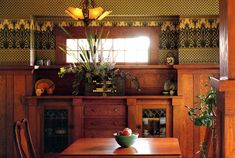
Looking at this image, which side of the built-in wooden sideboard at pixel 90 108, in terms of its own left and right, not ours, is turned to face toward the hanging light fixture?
front

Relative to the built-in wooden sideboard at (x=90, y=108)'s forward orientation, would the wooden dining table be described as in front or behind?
in front

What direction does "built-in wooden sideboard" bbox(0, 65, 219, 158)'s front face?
toward the camera

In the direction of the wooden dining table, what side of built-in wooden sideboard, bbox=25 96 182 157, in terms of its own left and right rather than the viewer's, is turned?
front

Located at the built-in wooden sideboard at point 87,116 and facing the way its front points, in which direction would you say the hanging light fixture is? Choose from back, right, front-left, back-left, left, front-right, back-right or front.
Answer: front
